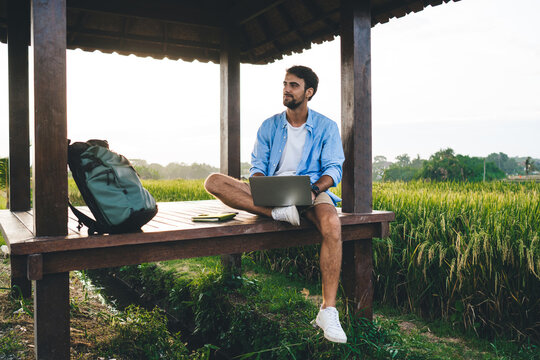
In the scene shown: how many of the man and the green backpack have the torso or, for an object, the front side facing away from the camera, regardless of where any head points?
0

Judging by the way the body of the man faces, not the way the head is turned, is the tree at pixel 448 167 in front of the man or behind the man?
behind

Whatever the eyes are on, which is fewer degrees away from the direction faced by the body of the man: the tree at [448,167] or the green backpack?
the green backpack

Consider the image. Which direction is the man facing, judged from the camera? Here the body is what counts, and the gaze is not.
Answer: toward the camera

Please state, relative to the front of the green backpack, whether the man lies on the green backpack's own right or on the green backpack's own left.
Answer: on the green backpack's own left

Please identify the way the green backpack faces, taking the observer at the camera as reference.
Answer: facing the viewer and to the right of the viewer

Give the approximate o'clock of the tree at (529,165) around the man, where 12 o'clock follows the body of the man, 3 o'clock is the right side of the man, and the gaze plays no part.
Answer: The tree is roughly at 7 o'clock from the man.

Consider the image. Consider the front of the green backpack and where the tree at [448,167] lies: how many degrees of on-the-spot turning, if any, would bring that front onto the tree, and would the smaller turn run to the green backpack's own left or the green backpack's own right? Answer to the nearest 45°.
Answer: approximately 90° to the green backpack's own left
